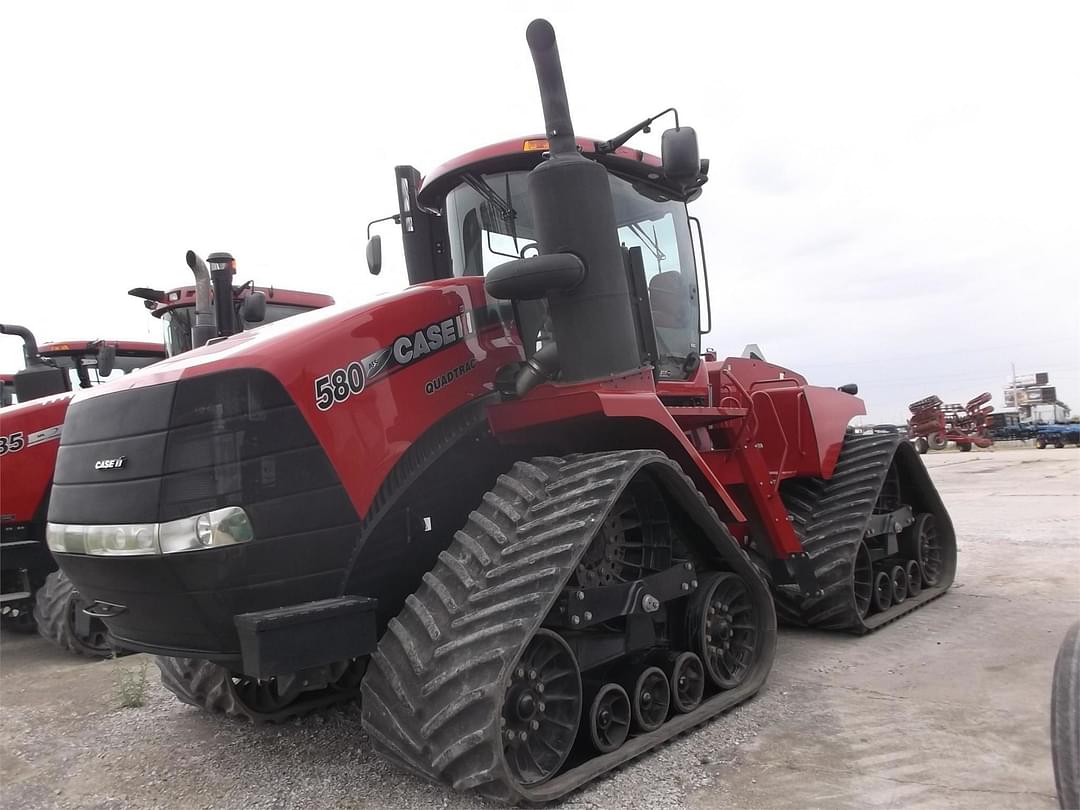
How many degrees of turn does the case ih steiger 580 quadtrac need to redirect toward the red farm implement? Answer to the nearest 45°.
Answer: approximately 180°

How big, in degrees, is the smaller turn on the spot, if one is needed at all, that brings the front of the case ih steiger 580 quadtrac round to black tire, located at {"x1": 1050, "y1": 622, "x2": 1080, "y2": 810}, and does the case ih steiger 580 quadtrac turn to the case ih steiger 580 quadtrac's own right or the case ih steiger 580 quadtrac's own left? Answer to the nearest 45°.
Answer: approximately 90° to the case ih steiger 580 quadtrac's own left

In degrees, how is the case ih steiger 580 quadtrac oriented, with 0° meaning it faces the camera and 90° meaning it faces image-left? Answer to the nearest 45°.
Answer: approximately 45°

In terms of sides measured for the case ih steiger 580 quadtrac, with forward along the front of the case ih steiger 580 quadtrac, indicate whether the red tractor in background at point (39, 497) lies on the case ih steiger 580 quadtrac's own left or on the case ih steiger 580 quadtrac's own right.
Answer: on the case ih steiger 580 quadtrac's own right

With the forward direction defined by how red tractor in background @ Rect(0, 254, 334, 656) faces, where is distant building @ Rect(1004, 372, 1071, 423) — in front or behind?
behind

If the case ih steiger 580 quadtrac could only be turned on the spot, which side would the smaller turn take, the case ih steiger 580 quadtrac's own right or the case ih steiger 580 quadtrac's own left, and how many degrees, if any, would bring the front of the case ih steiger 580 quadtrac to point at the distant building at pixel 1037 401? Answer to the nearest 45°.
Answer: approximately 180°

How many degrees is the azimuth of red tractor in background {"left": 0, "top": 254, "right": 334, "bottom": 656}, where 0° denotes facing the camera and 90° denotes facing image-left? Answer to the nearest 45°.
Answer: approximately 45°
